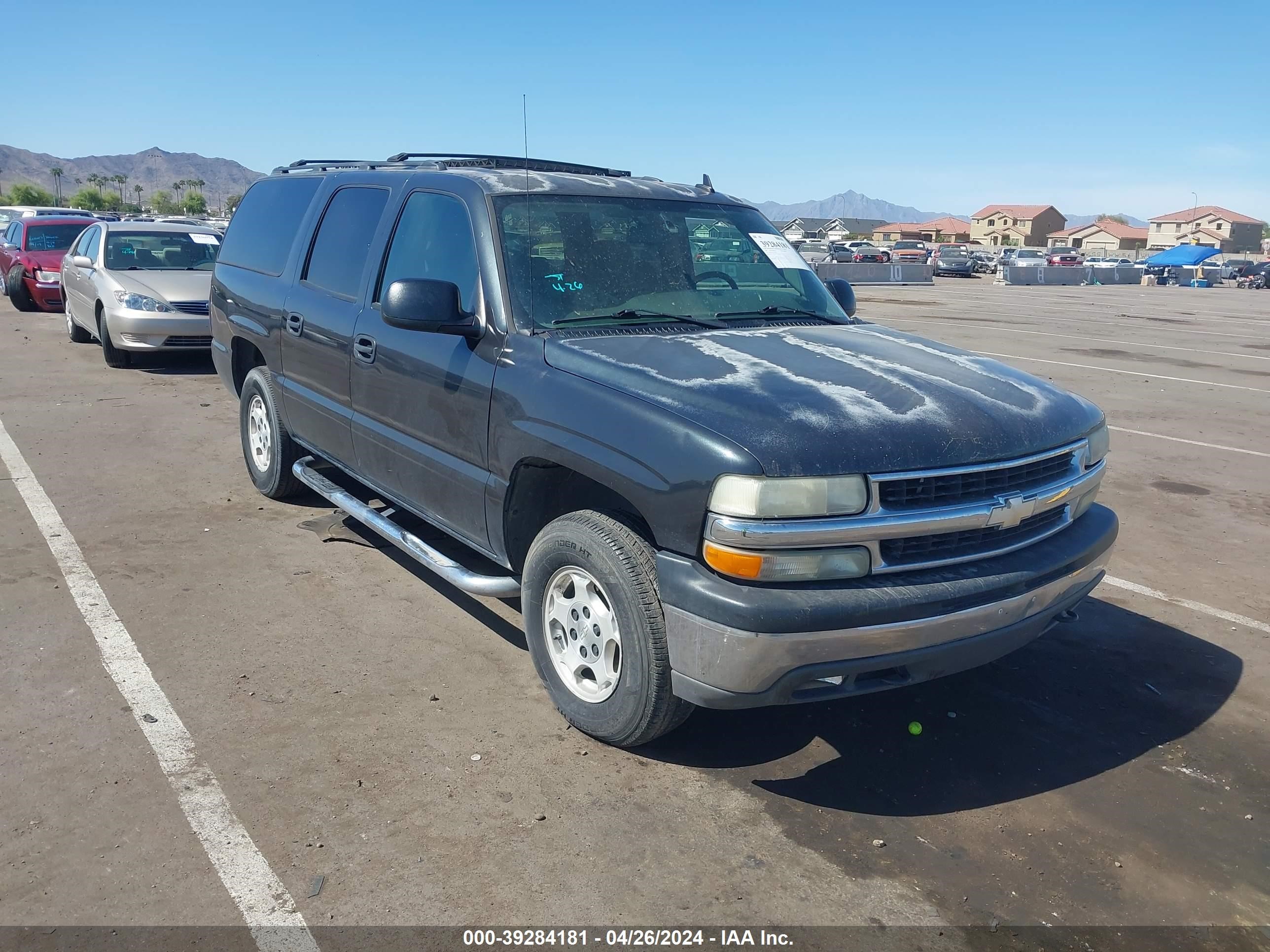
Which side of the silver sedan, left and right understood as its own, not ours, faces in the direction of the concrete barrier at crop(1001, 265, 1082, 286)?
left

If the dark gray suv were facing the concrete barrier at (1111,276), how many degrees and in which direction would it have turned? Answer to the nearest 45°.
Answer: approximately 90° to its left

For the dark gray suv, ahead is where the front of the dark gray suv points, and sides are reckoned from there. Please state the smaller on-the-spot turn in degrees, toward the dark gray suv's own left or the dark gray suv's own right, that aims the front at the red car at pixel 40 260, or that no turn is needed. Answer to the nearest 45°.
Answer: approximately 180°

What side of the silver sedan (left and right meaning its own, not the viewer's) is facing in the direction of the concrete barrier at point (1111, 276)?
left

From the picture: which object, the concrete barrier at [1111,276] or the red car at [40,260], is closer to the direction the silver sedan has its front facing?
the concrete barrier

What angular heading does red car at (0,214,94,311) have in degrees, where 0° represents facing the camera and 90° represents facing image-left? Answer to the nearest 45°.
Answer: approximately 315°

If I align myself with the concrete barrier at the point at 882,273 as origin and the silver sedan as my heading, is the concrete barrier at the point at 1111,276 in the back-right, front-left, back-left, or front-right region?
back-left

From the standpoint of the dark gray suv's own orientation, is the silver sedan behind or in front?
behind
